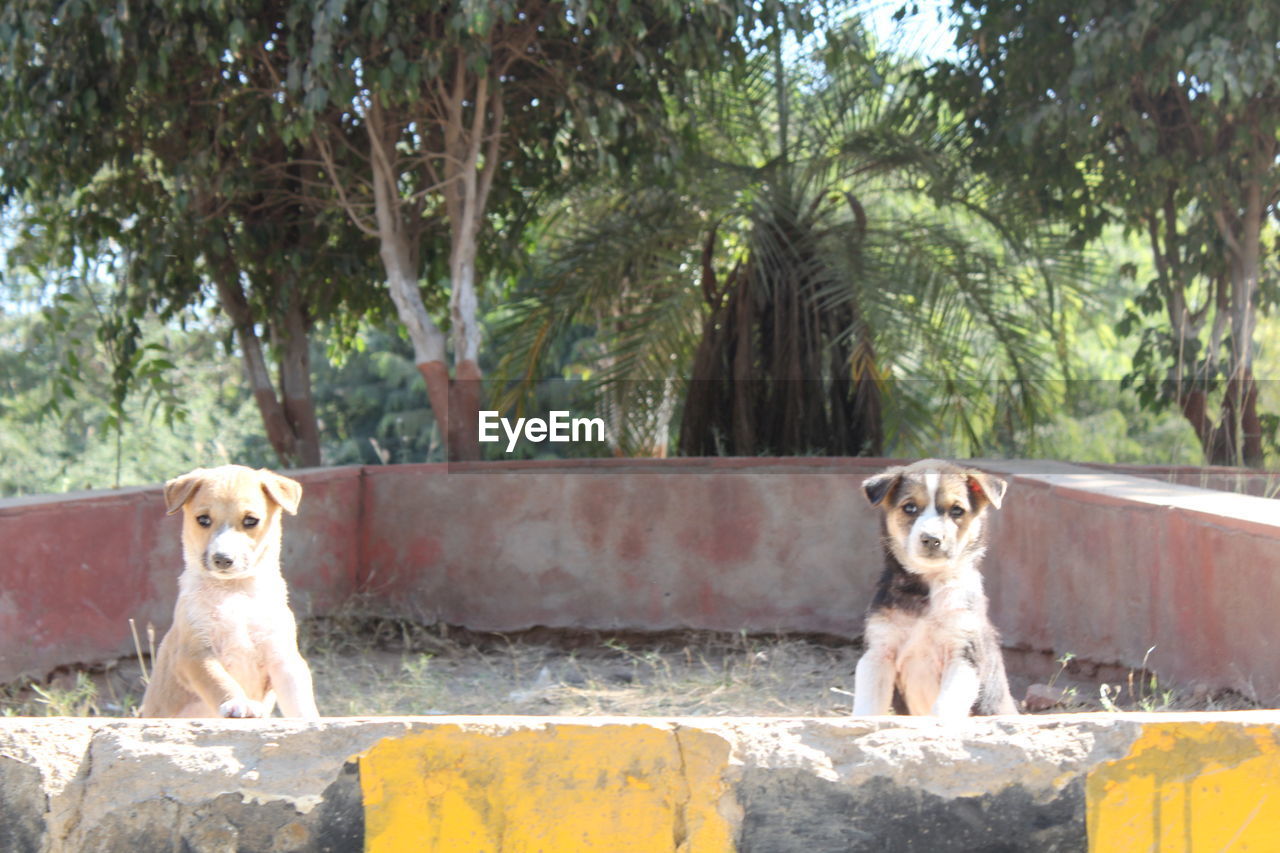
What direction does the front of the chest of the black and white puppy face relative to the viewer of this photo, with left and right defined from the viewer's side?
facing the viewer

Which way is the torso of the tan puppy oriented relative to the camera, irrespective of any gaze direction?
toward the camera

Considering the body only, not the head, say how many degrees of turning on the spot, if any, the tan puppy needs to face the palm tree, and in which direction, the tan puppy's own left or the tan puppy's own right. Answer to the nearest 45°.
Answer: approximately 135° to the tan puppy's own left

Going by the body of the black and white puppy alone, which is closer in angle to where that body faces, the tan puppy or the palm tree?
the tan puppy

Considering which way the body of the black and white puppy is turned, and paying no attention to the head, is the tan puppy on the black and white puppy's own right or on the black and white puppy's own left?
on the black and white puppy's own right

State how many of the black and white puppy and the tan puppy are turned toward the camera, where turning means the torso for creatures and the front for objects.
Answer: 2

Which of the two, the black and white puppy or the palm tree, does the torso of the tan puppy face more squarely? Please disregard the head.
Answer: the black and white puppy

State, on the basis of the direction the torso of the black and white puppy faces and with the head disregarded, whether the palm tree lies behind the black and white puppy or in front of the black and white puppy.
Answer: behind

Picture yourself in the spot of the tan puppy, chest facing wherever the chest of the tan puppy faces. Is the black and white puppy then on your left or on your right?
on your left
